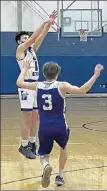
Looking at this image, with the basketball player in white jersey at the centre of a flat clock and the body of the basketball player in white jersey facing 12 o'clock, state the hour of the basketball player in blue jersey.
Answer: The basketball player in blue jersey is roughly at 1 o'clock from the basketball player in white jersey.

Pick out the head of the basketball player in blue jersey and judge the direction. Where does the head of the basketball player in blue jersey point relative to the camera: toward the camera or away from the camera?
away from the camera

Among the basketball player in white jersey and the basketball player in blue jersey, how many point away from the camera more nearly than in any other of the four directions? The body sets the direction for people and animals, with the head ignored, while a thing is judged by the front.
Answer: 1

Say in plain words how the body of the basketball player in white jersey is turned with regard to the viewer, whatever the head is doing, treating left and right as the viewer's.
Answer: facing the viewer and to the right of the viewer

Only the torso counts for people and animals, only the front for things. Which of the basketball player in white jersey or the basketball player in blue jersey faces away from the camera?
the basketball player in blue jersey

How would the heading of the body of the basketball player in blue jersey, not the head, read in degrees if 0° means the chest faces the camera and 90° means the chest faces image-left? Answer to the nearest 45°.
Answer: approximately 180°

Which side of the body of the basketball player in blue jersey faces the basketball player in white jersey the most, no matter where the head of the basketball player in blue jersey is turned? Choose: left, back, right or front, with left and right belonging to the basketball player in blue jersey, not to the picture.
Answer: front
